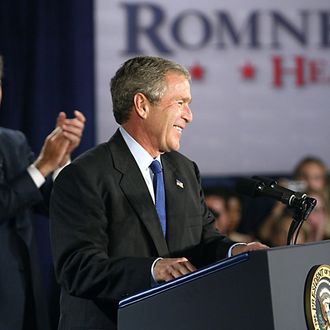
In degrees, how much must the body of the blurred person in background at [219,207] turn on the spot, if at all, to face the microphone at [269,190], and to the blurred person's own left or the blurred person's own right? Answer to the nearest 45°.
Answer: approximately 45° to the blurred person's own left

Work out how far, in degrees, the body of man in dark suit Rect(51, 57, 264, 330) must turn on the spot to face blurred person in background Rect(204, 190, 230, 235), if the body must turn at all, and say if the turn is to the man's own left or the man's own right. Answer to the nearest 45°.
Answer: approximately 135° to the man's own left

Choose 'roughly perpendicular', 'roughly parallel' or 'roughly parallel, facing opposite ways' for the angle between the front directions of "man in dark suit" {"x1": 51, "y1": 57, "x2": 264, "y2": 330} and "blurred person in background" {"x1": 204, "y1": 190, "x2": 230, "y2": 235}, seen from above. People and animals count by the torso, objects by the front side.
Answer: roughly perpendicular

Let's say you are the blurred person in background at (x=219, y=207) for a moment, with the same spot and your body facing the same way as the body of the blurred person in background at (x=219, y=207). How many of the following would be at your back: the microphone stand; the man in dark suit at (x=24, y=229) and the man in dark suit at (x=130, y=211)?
0

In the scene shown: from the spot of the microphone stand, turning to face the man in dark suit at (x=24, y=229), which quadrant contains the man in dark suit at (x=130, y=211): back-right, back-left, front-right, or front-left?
front-left

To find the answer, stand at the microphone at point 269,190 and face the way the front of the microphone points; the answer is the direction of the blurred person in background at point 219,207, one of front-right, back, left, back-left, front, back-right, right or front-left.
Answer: right

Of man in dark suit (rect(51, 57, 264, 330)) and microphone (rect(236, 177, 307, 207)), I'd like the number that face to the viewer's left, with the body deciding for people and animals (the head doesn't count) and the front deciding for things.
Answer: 1

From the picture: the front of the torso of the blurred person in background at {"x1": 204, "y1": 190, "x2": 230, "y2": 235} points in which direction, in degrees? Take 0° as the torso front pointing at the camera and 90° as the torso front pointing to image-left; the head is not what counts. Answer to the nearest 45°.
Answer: approximately 45°

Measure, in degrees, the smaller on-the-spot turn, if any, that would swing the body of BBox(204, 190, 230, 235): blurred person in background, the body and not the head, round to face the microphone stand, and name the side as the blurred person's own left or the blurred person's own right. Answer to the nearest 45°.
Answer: approximately 45° to the blurred person's own left

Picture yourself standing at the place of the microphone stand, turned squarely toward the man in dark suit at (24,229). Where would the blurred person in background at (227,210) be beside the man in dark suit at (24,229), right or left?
right

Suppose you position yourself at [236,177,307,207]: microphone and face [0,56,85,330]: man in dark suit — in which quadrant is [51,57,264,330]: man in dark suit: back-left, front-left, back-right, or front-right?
front-left

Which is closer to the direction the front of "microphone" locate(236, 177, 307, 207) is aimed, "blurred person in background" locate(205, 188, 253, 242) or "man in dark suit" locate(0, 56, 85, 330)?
the man in dark suit

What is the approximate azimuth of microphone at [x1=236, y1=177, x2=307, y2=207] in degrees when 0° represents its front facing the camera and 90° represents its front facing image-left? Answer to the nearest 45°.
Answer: approximately 90°

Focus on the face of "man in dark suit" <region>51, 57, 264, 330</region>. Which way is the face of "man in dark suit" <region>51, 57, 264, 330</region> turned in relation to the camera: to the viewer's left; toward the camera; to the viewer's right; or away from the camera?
to the viewer's right
